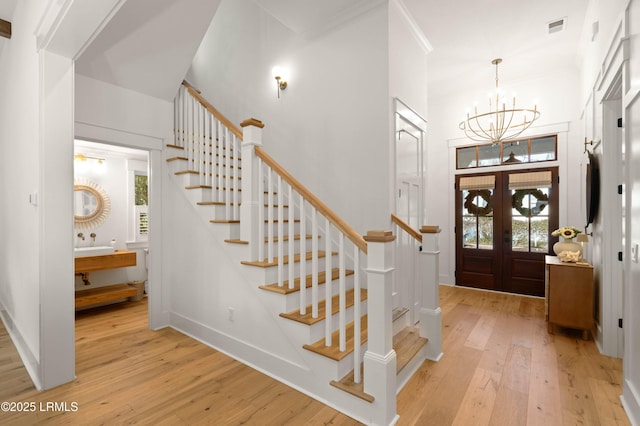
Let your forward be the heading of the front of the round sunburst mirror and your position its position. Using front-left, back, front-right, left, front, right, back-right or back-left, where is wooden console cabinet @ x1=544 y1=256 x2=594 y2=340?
front-left

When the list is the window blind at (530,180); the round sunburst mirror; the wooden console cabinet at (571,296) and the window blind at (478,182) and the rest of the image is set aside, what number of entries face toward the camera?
3

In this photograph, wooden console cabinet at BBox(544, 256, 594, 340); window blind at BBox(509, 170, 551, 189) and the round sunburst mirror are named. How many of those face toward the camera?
2

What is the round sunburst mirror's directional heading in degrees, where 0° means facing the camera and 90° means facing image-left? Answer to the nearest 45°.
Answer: approximately 0°

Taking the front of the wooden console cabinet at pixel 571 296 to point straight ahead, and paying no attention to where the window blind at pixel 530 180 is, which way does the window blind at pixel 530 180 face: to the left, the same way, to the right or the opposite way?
to the left

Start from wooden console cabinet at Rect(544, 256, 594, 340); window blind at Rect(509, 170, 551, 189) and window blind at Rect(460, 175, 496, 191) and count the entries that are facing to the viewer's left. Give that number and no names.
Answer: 1

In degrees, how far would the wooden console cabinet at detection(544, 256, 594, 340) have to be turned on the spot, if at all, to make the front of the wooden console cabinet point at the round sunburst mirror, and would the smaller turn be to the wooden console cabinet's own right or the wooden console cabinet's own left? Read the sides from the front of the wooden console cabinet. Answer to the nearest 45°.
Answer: approximately 45° to the wooden console cabinet's own left

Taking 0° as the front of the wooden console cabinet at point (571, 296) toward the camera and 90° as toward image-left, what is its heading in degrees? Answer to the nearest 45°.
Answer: approximately 90°
